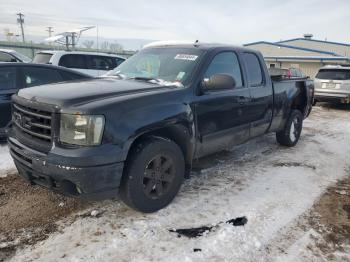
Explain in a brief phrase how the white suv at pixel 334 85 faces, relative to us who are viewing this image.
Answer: facing away from the viewer

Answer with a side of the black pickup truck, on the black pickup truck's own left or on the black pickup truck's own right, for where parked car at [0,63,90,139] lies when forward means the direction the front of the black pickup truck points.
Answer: on the black pickup truck's own right

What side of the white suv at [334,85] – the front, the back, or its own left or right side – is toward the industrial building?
front

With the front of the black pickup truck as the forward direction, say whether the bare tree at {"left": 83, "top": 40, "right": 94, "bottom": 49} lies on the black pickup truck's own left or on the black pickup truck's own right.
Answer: on the black pickup truck's own right

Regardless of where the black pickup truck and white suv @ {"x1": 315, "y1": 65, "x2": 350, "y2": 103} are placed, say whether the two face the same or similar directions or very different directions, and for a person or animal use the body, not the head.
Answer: very different directions

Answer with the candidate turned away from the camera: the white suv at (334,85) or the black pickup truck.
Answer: the white suv

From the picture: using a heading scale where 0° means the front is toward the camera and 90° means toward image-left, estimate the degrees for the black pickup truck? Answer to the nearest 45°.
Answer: approximately 45°

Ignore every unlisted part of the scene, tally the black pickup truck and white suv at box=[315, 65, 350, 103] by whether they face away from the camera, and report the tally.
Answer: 1

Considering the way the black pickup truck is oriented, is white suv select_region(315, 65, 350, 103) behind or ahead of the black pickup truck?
behind

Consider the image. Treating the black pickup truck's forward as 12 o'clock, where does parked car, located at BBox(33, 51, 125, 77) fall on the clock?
The parked car is roughly at 4 o'clock from the black pickup truck.
